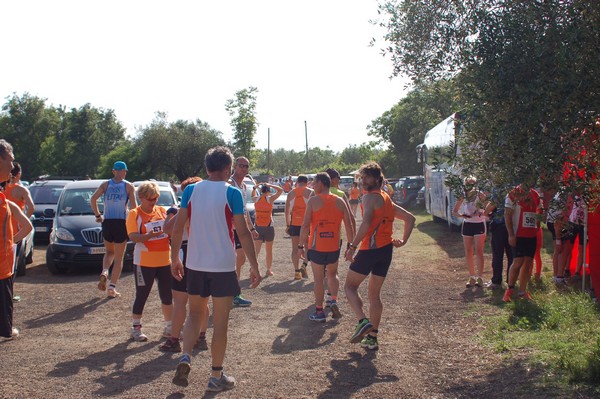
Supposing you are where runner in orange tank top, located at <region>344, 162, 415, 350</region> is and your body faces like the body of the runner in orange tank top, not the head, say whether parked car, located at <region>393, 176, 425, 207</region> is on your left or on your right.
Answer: on your right

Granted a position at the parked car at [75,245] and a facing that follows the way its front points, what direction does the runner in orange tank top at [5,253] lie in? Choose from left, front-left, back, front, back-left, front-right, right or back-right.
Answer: front

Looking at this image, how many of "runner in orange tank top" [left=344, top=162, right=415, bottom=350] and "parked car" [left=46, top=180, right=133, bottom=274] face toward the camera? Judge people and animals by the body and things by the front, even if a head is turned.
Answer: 1

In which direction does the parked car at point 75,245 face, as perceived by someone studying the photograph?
facing the viewer

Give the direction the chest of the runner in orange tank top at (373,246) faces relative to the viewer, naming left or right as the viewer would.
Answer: facing away from the viewer and to the left of the viewer

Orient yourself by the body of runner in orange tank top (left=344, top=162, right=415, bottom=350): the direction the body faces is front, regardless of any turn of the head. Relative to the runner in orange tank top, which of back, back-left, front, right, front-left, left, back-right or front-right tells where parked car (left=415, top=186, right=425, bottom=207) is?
front-right

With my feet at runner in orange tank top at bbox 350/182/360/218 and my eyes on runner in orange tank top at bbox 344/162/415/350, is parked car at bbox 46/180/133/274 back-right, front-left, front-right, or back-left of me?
front-right
